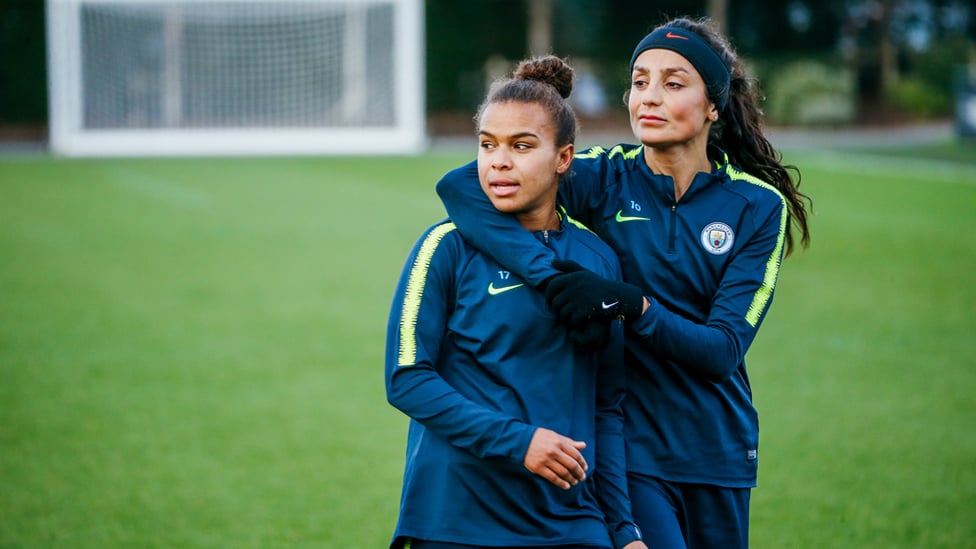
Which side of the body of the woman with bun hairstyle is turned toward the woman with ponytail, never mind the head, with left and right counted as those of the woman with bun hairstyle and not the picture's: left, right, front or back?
left

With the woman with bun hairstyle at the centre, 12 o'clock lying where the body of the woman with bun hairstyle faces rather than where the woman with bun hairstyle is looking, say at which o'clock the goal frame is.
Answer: The goal frame is roughly at 7 o'clock from the woman with bun hairstyle.

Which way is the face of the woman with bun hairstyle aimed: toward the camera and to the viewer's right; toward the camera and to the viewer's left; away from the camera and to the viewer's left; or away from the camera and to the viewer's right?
toward the camera and to the viewer's left

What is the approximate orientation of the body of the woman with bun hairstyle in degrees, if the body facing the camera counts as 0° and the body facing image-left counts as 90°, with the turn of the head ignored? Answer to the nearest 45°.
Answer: approximately 315°
